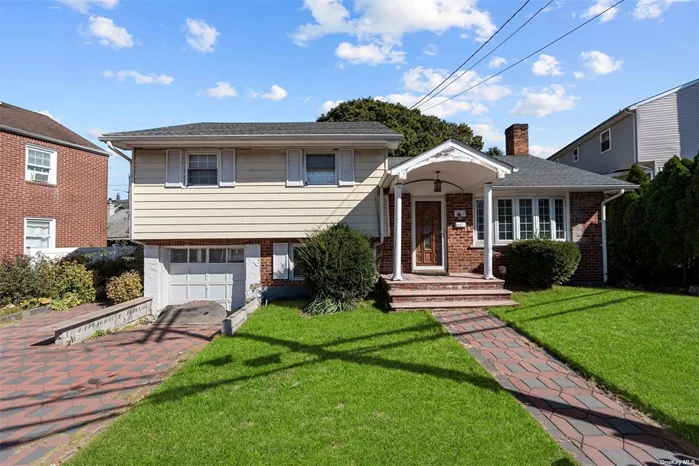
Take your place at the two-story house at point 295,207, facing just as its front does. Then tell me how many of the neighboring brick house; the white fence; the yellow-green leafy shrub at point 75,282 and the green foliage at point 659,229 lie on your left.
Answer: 1

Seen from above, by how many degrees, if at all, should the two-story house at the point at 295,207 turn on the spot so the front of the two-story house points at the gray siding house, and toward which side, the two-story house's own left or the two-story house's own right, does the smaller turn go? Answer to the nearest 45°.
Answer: approximately 135° to the two-story house's own left

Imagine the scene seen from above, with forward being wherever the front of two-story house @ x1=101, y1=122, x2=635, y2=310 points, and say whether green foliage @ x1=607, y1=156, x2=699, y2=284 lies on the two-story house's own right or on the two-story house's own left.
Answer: on the two-story house's own left

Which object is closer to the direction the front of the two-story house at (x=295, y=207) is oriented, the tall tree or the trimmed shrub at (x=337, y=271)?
the trimmed shrub

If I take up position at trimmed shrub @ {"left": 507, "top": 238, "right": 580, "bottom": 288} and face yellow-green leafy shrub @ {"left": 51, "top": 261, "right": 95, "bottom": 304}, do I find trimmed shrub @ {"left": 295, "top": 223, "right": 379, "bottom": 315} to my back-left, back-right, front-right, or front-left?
front-left

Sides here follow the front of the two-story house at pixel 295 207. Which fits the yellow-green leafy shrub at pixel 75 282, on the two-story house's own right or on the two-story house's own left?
on the two-story house's own right

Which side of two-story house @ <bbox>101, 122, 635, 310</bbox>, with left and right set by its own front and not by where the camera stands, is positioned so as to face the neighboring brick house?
right

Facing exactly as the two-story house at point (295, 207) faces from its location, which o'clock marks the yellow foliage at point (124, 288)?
The yellow foliage is roughly at 3 o'clock from the two-story house.

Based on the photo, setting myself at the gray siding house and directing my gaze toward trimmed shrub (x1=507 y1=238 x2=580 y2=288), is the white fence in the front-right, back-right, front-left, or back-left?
front-right

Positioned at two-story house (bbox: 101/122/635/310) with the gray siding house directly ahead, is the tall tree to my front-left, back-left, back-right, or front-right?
front-left

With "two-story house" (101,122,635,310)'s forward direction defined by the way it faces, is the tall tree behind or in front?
behind

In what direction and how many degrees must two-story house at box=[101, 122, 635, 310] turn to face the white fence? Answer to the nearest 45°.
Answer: approximately 90° to its right

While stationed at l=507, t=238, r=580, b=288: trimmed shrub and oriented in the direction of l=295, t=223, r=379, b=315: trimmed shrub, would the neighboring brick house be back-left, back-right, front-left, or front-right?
front-right

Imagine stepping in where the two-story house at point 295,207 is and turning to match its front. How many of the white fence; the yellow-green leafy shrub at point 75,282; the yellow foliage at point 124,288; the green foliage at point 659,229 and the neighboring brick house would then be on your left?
1

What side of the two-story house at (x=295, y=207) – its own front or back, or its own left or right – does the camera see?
front
